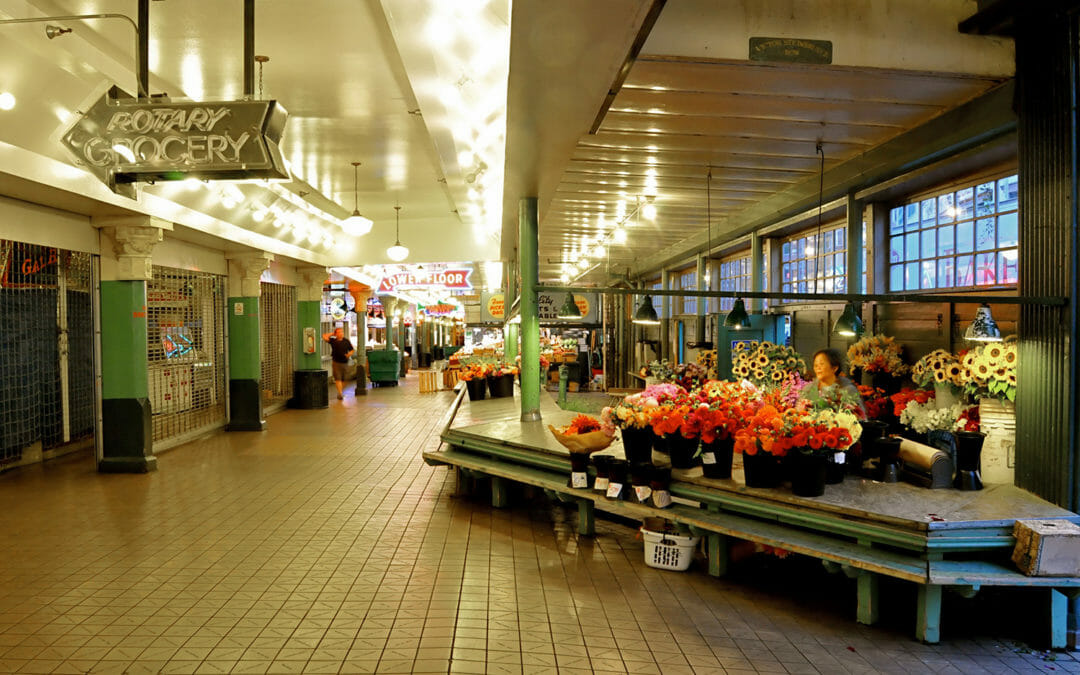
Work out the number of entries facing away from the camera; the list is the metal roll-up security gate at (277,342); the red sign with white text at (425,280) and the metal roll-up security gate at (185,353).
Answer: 0

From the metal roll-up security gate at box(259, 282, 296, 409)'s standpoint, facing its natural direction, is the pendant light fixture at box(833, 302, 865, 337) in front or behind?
in front

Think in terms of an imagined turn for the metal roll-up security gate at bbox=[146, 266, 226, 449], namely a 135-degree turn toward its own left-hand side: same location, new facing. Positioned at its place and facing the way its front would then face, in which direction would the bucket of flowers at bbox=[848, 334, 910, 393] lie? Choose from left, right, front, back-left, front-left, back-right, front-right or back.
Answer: back-right

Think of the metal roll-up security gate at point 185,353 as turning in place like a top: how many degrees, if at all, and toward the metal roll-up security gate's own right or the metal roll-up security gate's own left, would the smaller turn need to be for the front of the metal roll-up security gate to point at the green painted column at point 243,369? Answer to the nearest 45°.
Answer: approximately 90° to the metal roll-up security gate's own left

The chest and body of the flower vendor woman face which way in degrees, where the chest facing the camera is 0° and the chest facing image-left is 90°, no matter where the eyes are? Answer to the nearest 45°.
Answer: approximately 45°

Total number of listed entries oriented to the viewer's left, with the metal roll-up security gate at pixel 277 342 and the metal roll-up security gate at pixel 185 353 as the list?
0

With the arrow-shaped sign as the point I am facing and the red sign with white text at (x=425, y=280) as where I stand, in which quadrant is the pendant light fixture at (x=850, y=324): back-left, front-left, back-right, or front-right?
front-left

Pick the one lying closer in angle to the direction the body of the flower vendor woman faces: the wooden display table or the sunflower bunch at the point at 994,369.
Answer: the wooden display table

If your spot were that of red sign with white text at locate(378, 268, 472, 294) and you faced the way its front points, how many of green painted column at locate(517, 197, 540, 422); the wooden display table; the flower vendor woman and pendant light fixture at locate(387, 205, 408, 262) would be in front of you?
4

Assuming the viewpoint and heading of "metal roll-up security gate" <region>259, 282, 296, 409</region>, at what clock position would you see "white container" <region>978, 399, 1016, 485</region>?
The white container is roughly at 1 o'clock from the metal roll-up security gate.

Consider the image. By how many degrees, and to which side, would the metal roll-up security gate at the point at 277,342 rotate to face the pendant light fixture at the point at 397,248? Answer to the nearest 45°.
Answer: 0° — it already faces it

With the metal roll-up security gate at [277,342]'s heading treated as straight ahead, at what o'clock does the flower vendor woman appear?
The flower vendor woman is roughly at 1 o'clock from the metal roll-up security gate.

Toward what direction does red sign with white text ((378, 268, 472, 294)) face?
toward the camera

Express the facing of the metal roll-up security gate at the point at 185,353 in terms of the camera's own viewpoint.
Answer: facing the viewer and to the right of the viewer

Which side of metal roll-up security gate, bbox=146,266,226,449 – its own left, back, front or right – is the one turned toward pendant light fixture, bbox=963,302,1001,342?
front

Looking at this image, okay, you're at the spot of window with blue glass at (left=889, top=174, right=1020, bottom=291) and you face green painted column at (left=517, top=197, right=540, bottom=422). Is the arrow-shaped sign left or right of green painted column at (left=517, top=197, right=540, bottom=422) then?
left

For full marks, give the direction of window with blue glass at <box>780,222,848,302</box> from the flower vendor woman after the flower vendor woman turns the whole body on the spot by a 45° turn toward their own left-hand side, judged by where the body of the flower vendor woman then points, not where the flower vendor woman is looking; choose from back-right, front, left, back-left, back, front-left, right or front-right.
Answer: back

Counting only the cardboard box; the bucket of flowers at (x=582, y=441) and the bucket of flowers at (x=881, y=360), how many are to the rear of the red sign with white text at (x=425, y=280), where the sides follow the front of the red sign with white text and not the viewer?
0

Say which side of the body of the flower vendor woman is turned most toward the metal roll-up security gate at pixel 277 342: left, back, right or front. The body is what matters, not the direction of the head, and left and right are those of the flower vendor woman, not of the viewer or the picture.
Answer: right

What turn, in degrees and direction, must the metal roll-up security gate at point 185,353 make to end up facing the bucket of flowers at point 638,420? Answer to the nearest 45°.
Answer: approximately 45° to its right
